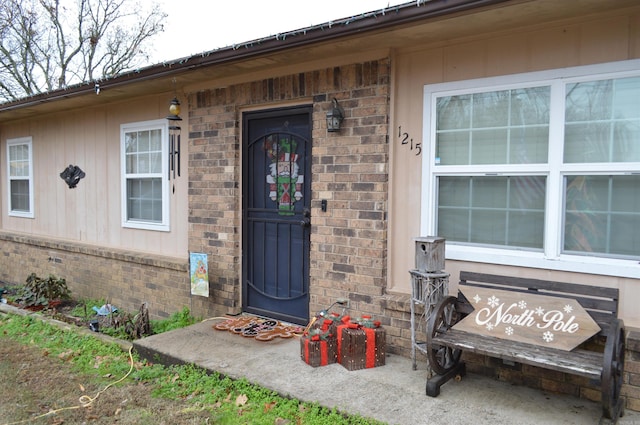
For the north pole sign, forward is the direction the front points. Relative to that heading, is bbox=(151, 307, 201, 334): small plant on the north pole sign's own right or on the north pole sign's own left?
on the north pole sign's own right

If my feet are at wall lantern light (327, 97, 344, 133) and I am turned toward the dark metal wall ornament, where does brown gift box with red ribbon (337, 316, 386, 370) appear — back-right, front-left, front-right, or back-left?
back-left

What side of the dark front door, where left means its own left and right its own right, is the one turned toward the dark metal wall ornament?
right

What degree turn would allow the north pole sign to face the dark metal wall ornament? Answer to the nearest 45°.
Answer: approximately 90° to its right

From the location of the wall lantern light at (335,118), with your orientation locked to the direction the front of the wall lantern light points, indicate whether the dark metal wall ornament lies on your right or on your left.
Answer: on your right
